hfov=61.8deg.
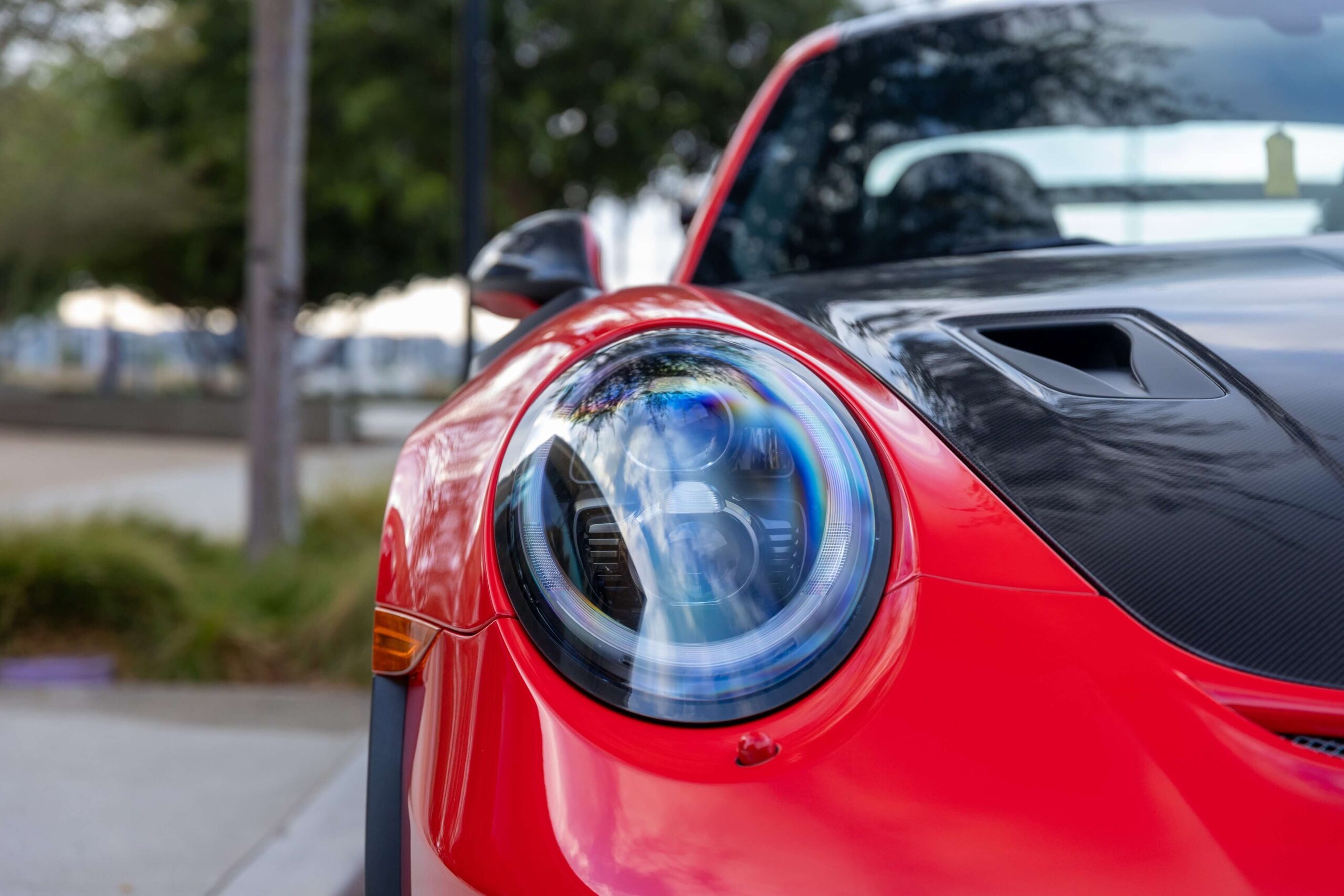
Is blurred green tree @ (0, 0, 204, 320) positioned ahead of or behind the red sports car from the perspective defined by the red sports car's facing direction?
behind

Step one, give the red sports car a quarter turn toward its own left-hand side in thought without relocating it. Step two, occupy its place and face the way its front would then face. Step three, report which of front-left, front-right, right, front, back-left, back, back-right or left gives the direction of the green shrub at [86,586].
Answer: back-left

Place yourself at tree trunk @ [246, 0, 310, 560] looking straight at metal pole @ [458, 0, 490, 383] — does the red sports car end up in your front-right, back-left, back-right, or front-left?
back-right

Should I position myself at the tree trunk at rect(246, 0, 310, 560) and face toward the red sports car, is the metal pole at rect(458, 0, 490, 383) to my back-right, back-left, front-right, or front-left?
back-left

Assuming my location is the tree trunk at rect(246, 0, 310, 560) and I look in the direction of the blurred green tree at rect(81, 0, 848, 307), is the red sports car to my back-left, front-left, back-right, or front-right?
back-right

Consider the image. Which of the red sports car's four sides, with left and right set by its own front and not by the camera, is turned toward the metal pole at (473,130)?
back

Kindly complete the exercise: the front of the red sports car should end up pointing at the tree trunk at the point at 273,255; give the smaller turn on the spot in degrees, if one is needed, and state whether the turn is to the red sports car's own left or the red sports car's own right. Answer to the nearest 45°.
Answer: approximately 135° to the red sports car's own right

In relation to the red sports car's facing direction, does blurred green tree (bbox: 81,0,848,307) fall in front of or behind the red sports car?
behind

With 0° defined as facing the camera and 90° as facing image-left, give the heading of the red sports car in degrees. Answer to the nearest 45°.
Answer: approximately 0°
